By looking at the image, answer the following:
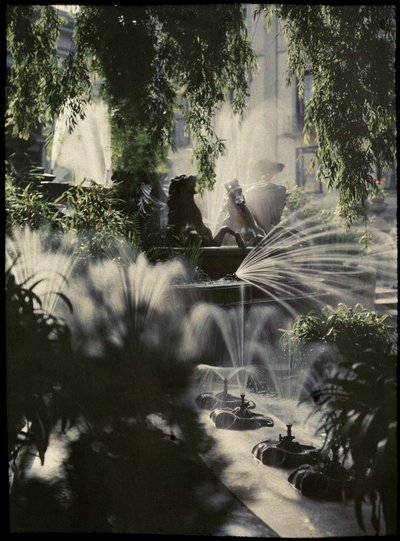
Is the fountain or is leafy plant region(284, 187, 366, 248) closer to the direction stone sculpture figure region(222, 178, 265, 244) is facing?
the fountain

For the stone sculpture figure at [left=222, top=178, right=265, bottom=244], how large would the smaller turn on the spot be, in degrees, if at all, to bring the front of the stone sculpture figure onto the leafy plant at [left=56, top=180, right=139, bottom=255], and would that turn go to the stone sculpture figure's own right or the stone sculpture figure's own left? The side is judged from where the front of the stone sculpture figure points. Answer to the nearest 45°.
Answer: approximately 90° to the stone sculpture figure's own right

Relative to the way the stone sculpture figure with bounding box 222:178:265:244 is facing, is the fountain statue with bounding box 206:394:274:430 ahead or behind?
ahead

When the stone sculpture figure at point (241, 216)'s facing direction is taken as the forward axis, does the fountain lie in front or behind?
in front

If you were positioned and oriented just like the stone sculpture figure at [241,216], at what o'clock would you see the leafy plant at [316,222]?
The leafy plant is roughly at 8 o'clock from the stone sculpture figure.

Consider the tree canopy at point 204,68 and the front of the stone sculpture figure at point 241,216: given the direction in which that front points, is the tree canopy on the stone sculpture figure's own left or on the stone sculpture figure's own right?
on the stone sculpture figure's own right

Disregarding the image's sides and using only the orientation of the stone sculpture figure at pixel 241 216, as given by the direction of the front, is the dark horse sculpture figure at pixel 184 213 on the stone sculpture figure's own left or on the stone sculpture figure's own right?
on the stone sculpture figure's own right

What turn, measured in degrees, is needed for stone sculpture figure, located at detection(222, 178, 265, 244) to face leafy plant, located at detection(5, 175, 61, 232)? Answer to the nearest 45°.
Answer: approximately 90° to its right
